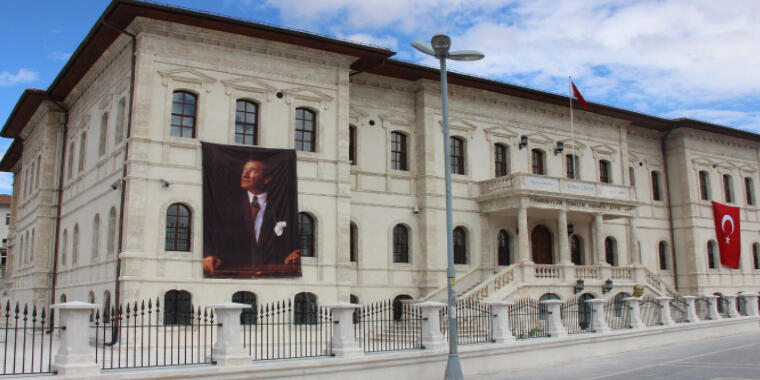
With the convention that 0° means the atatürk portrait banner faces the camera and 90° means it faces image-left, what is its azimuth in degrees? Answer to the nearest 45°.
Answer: approximately 0°

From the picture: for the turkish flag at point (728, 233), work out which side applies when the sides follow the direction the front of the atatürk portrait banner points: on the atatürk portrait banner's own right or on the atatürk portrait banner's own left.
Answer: on the atatürk portrait banner's own left

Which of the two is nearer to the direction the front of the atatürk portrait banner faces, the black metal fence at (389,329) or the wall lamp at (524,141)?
the black metal fence

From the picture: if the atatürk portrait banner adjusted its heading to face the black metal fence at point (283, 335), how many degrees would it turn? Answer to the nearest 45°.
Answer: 0° — it already faces it

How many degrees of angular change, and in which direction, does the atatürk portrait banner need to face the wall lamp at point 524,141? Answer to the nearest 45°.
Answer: approximately 135° to its left

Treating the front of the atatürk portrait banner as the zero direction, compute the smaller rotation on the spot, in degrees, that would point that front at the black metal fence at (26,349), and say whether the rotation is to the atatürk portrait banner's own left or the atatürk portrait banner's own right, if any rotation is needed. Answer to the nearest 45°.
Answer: approximately 45° to the atatürk portrait banner's own right

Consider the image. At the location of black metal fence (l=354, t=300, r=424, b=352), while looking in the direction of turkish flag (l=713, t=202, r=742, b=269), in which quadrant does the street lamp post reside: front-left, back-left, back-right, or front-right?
back-right

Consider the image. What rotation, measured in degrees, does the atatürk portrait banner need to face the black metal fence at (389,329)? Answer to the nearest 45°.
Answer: approximately 45° to its left

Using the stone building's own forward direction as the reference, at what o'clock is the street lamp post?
The street lamp post is roughly at 1 o'clock from the stone building.
